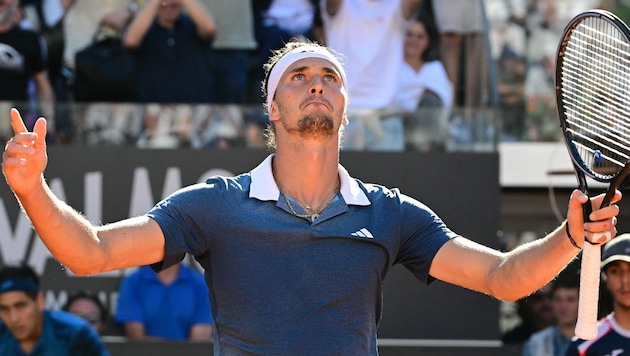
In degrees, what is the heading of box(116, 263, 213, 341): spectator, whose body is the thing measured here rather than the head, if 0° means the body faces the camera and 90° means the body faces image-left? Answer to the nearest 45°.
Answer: approximately 0°

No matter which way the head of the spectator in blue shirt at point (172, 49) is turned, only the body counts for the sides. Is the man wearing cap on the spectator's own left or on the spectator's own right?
on the spectator's own left

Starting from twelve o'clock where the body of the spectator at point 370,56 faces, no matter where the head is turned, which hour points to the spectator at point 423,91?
the spectator at point 423,91 is roughly at 9 o'clock from the spectator at point 370,56.

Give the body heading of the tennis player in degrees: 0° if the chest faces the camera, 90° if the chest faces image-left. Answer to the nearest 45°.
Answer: approximately 0°

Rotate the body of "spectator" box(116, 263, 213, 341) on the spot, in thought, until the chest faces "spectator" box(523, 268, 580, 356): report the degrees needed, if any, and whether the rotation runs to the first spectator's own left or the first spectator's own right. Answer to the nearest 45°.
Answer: approximately 90° to the first spectator's own left

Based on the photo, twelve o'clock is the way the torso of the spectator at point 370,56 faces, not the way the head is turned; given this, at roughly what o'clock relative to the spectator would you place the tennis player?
The tennis player is roughly at 12 o'clock from the spectator.

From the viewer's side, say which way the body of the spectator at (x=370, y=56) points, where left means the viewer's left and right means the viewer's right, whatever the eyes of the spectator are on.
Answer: facing the viewer

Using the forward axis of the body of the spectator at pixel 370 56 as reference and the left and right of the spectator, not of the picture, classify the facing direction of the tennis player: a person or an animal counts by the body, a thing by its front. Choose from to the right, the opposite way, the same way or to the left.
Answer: the same way

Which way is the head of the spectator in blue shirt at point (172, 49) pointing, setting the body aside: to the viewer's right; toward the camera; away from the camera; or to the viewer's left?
toward the camera

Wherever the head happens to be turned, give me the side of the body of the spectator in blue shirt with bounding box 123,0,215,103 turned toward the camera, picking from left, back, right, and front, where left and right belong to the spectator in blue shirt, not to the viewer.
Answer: front

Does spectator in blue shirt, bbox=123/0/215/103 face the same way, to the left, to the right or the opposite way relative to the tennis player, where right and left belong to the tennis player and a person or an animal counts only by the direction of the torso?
the same way

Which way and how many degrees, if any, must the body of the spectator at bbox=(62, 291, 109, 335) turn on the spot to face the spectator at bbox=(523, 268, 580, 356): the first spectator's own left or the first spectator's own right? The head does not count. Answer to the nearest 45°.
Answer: approximately 90° to the first spectator's own left

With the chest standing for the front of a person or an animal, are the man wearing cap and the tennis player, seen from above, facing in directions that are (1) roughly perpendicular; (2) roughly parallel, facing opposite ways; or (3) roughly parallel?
roughly parallel

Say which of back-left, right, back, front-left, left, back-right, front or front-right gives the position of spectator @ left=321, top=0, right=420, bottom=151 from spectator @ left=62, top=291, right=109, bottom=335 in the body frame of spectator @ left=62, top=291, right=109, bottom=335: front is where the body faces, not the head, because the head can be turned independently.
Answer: left
